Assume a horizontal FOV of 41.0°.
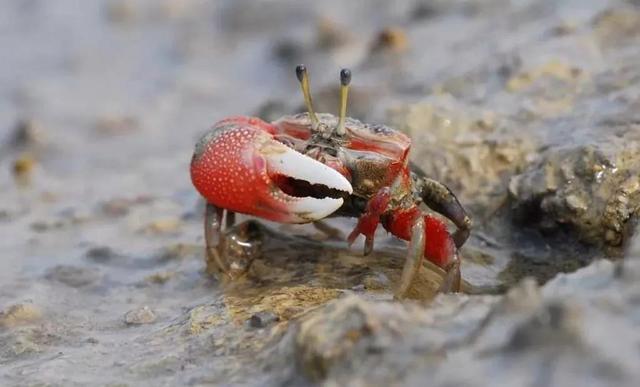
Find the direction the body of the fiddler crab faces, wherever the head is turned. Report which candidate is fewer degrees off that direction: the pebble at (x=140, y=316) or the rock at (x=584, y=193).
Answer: the pebble

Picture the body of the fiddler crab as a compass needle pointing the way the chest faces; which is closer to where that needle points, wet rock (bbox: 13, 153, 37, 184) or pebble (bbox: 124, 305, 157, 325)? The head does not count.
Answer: the pebble

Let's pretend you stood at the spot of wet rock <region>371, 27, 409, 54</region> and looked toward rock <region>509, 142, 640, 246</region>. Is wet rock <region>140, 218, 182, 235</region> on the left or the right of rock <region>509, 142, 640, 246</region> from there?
right

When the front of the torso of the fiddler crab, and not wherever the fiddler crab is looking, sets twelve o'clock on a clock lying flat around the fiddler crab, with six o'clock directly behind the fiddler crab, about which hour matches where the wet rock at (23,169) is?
The wet rock is roughly at 3 o'clock from the fiddler crab.

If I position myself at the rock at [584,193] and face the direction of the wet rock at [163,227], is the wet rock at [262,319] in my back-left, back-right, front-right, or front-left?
front-left

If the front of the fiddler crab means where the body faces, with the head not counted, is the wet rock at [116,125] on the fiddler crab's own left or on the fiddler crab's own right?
on the fiddler crab's own right

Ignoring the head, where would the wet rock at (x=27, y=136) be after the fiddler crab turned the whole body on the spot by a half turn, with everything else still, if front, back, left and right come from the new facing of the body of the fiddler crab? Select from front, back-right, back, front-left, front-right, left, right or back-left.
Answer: left

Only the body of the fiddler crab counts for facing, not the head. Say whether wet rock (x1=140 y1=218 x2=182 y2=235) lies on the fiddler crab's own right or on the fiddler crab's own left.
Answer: on the fiddler crab's own right

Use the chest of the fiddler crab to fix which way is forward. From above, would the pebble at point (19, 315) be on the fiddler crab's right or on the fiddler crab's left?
on the fiddler crab's right

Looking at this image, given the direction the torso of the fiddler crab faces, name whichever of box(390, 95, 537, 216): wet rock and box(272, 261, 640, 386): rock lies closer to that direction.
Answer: the rock

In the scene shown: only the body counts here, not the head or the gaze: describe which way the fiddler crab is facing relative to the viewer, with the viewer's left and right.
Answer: facing the viewer and to the left of the viewer

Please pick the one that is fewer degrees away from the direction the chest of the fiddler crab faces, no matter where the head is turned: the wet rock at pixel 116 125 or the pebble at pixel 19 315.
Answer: the pebble

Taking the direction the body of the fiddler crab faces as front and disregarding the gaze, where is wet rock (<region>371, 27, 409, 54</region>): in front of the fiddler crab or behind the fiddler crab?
behind

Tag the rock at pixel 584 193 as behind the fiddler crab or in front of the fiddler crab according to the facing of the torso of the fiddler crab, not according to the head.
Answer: behind
